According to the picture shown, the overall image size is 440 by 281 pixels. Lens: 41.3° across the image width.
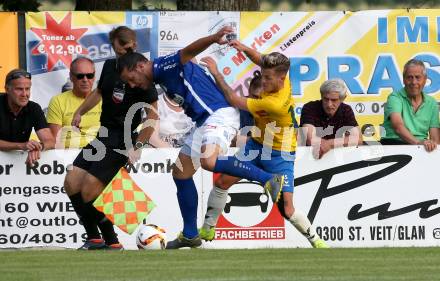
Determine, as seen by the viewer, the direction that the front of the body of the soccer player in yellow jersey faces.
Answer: to the viewer's left

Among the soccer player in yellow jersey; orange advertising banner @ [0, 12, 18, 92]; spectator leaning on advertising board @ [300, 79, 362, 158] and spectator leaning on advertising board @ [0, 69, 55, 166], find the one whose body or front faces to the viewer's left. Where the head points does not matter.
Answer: the soccer player in yellow jersey

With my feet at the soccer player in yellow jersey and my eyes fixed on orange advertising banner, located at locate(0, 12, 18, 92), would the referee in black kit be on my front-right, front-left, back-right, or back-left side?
front-left

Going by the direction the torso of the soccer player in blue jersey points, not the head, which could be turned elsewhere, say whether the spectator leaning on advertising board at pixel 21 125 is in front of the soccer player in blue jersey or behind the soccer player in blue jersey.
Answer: in front

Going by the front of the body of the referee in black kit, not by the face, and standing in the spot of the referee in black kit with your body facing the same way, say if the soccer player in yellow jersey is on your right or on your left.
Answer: on your left

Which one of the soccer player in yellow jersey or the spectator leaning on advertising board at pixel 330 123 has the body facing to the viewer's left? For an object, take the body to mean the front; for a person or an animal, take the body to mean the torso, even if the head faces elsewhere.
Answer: the soccer player in yellow jersey

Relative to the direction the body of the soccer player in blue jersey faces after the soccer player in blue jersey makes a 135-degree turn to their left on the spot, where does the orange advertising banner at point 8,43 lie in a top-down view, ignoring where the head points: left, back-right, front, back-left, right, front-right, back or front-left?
back

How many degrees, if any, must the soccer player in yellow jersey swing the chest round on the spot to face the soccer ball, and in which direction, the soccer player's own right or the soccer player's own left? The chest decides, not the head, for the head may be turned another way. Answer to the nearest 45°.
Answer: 0° — they already face it

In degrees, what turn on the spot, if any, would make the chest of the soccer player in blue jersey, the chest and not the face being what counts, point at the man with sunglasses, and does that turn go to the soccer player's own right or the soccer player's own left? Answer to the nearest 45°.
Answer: approximately 45° to the soccer player's own right

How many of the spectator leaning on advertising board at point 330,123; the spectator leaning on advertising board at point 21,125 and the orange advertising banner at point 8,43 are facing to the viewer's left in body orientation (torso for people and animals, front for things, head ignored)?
0

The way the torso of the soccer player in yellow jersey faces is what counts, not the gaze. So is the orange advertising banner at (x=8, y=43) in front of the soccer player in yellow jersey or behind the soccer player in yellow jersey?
in front

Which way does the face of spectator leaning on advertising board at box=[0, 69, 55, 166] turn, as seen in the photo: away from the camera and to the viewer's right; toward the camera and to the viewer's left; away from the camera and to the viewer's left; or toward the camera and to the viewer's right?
toward the camera and to the viewer's right

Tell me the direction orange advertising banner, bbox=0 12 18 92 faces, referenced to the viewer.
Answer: facing the viewer
